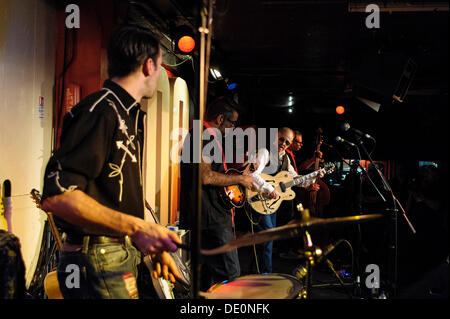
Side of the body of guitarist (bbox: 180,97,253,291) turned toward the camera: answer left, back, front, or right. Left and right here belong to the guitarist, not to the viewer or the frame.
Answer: right

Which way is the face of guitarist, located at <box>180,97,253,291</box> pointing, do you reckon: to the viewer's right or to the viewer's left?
to the viewer's right
